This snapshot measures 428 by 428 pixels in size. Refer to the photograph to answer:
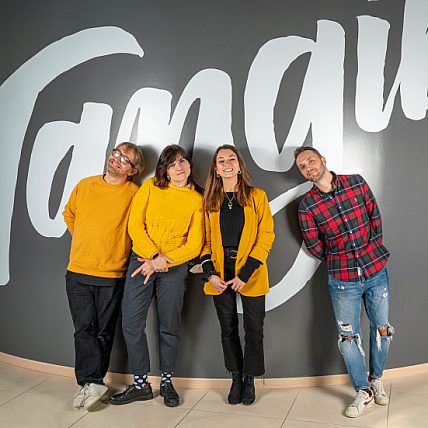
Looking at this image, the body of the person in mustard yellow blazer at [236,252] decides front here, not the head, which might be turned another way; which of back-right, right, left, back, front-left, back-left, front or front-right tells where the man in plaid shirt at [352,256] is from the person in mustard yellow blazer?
left

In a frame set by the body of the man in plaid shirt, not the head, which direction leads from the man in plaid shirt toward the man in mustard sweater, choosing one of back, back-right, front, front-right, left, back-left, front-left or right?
right

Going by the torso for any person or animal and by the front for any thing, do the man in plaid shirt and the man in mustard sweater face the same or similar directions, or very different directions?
same or similar directions

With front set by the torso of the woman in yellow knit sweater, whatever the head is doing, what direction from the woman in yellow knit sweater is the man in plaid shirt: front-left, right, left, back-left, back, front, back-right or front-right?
left

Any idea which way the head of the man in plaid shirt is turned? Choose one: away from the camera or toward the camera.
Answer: toward the camera

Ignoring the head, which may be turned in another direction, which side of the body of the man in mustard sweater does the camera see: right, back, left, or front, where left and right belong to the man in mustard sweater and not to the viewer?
front

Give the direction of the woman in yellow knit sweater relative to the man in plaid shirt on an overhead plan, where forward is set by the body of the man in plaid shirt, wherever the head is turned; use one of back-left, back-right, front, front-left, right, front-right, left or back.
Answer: right

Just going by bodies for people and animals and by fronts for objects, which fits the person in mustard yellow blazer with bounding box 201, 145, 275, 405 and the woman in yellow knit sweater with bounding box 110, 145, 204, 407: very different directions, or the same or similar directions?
same or similar directions

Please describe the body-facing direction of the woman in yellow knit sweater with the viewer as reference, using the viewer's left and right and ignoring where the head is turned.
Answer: facing the viewer

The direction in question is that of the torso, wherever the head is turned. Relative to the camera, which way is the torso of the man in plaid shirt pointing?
toward the camera

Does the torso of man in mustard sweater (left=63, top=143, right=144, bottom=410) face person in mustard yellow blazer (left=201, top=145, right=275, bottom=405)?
no

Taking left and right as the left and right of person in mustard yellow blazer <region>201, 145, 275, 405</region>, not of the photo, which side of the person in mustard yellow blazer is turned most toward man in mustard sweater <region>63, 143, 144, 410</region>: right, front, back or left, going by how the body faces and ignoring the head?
right

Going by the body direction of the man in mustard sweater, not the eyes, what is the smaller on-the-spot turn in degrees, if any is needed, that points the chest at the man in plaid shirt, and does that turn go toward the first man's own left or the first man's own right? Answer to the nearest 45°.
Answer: approximately 90° to the first man's own left

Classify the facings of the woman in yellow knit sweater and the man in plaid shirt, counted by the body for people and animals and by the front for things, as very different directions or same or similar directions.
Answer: same or similar directions
